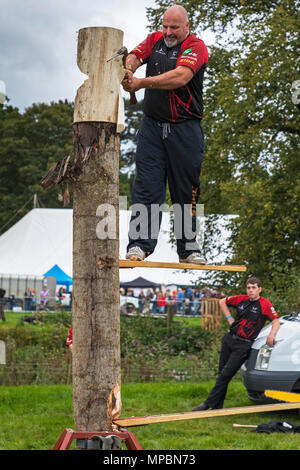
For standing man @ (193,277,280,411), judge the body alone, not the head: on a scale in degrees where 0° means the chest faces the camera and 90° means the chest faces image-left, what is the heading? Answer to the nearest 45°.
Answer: approximately 45°

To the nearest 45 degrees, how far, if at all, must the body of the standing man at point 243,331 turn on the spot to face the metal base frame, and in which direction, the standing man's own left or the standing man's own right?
approximately 45° to the standing man's own left

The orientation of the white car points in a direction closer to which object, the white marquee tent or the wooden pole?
the wooden pole

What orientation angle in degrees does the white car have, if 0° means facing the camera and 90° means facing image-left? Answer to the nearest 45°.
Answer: approximately 45°

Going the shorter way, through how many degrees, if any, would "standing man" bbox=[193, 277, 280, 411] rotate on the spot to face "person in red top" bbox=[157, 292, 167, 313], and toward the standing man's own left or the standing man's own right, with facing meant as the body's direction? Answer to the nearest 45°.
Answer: approximately 135° to the standing man's own right

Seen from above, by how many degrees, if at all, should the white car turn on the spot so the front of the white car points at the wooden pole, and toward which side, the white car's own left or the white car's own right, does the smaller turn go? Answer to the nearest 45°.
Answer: approximately 45° to the white car's own left

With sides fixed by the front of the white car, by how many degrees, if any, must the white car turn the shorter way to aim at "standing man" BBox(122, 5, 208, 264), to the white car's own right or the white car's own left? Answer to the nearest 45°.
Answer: approximately 45° to the white car's own left

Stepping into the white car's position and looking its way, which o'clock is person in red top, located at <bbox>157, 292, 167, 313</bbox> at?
The person in red top is roughly at 4 o'clock from the white car.

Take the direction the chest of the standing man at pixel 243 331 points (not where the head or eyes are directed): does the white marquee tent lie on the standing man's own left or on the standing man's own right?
on the standing man's own right
